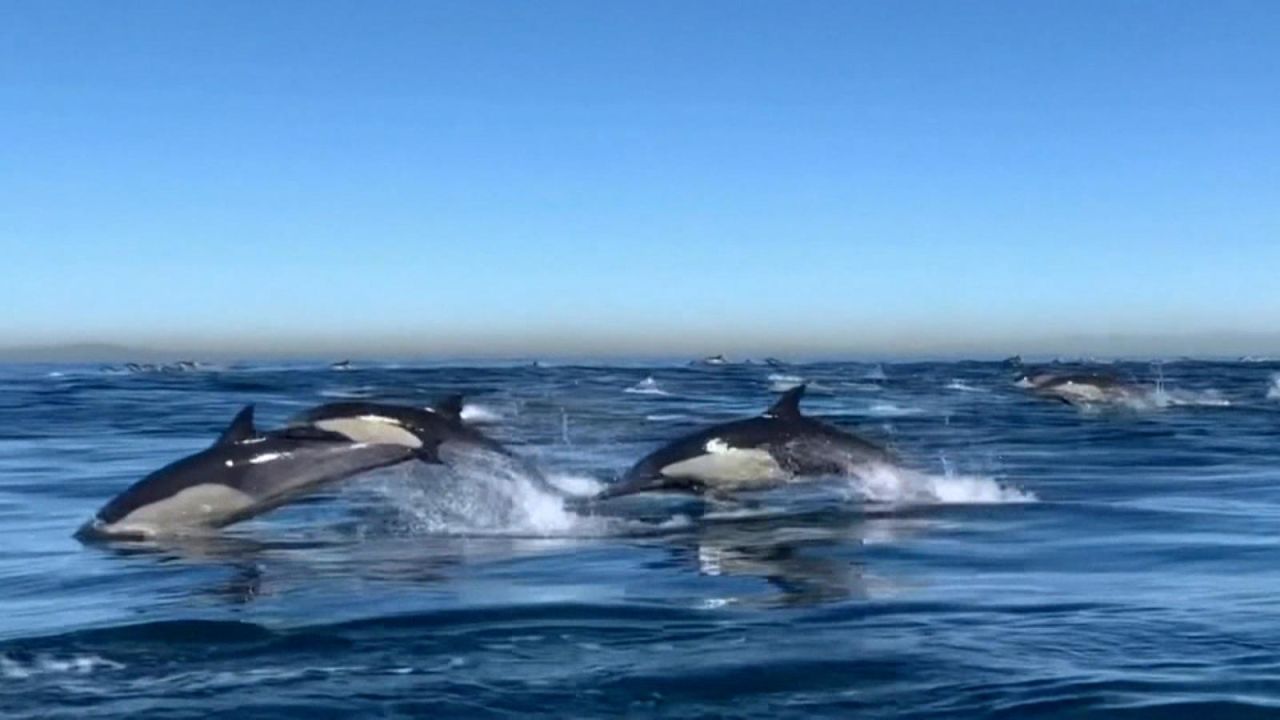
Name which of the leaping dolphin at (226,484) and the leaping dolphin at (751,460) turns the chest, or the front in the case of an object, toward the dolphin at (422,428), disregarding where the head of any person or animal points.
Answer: the leaping dolphin at (751,460)

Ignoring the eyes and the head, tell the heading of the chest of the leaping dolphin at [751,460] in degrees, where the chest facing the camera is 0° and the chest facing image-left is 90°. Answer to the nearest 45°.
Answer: approximately 90°

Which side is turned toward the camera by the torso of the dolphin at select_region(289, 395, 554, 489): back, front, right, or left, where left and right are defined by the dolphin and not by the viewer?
left

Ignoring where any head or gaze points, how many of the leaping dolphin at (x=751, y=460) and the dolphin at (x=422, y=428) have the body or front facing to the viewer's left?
2

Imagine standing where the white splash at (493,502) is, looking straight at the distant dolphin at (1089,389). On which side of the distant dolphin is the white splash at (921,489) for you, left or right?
right

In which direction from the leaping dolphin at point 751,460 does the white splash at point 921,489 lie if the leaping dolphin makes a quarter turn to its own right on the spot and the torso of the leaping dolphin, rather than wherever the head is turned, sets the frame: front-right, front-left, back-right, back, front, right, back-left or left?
right

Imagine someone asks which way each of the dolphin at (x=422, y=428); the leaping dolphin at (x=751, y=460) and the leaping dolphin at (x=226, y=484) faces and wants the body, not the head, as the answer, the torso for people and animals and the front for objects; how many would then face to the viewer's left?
3

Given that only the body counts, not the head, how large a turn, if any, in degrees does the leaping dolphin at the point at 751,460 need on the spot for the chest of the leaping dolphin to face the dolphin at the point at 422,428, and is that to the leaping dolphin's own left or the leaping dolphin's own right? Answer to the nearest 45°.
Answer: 0° — it already faces it

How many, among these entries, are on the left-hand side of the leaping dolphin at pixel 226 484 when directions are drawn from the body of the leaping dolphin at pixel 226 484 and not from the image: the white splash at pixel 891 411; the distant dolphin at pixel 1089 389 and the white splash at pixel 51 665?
1

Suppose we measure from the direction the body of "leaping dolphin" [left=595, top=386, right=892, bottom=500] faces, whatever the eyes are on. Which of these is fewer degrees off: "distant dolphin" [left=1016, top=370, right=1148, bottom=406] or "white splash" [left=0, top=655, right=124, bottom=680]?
the white splash

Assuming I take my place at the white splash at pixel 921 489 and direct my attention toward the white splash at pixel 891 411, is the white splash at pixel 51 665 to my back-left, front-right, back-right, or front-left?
back-left

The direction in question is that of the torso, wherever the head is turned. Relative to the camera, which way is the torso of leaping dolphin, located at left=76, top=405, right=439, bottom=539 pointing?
to the viewer's left
